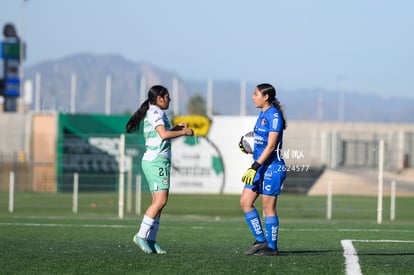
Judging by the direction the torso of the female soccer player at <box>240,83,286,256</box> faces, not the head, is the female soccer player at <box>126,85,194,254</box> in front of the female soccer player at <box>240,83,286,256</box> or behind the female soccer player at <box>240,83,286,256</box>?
in front

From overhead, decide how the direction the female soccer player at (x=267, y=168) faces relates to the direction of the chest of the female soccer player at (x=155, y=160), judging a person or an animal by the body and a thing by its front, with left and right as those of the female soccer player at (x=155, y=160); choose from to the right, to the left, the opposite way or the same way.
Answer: the opposite way

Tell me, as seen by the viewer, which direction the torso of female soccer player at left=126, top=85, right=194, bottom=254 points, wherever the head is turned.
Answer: to the viewer's right

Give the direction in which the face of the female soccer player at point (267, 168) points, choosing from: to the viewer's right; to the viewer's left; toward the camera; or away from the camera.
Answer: to the viewer's left

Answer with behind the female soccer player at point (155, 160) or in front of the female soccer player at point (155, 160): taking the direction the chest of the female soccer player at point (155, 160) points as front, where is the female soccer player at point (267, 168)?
in front

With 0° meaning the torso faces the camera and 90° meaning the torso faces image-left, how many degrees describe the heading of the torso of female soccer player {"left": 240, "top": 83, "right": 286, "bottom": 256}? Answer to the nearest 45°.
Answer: approximately 90°

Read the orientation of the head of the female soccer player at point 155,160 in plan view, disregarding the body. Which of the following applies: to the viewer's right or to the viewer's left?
to the viewer's right
